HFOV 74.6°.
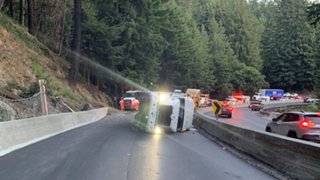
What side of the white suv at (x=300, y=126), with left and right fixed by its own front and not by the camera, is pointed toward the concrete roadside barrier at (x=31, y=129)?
left

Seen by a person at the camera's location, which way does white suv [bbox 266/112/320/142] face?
facing away from the viewer and to the left of the viewer

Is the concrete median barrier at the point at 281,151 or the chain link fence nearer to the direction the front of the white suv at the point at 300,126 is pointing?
the chain link fence
